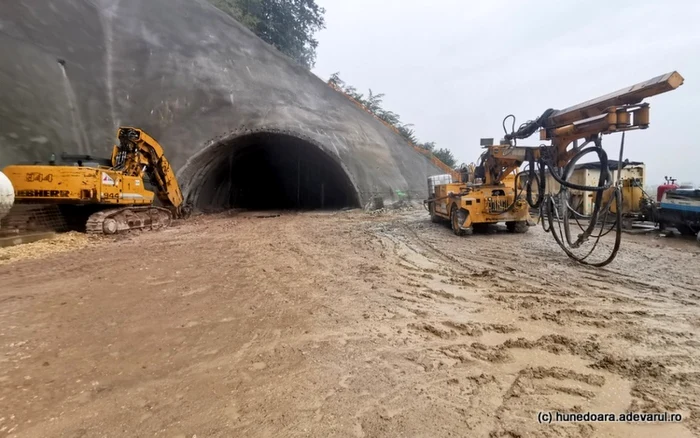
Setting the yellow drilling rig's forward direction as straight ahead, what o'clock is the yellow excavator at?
The yellow excavator is roughly at 4 o'clock from the yellow drilling rig.

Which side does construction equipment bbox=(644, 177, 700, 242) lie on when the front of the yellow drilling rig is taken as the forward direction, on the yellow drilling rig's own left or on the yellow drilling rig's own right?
on the yellow drilling rig's own left

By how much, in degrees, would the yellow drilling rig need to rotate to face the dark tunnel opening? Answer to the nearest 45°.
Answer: approximately 180°

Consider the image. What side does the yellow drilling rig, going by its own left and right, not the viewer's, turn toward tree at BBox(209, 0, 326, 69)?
back

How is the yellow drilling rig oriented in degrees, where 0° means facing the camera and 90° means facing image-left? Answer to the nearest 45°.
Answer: approximately 315°
